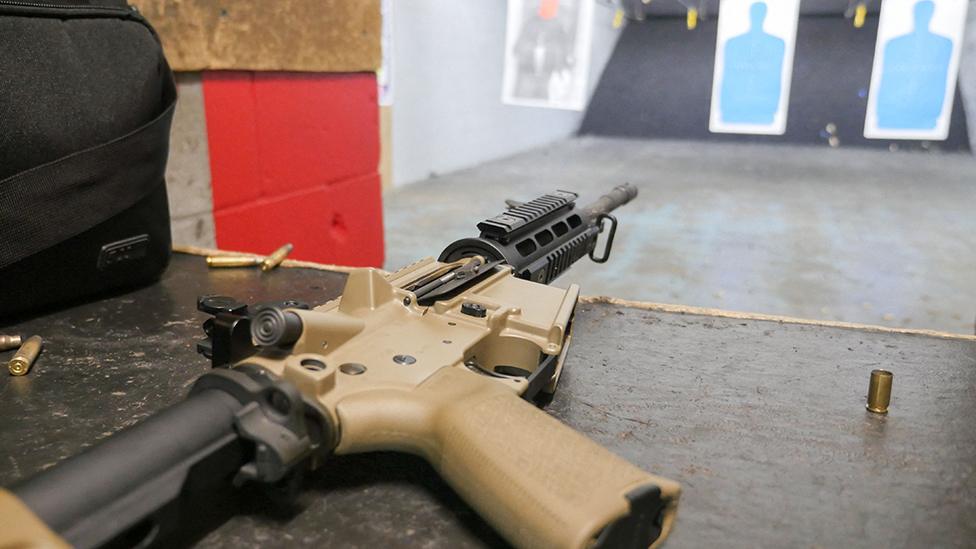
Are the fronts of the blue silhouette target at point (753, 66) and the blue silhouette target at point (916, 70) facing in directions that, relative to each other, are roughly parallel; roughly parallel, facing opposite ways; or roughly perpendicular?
roughly parallel

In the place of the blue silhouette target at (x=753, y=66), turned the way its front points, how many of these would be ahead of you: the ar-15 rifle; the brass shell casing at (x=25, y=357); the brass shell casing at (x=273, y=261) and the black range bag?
4

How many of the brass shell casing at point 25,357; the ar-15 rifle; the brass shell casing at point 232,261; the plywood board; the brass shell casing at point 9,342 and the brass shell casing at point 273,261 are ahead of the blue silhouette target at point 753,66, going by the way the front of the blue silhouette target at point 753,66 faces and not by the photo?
6

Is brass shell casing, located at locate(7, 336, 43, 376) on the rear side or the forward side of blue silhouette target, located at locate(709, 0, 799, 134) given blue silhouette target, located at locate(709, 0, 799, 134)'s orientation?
on the forward side

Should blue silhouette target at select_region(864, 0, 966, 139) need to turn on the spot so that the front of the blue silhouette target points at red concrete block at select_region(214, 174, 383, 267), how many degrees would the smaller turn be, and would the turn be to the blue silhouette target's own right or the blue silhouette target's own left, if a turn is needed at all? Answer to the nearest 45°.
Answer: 0° — it already faces it

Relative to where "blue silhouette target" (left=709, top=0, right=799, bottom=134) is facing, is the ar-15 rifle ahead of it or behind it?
ahead

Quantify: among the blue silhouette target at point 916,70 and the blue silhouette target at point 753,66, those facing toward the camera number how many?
2

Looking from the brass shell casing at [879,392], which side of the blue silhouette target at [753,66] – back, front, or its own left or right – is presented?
front

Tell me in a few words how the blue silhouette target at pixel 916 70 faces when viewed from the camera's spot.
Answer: facing the viewer

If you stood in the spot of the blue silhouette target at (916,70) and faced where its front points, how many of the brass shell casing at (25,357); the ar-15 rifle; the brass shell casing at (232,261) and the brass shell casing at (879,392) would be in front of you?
4

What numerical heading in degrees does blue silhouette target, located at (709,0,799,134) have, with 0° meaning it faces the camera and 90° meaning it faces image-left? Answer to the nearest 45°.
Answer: approximately 0°

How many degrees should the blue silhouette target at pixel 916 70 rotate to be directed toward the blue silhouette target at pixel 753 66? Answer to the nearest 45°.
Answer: approximately 90° to its right

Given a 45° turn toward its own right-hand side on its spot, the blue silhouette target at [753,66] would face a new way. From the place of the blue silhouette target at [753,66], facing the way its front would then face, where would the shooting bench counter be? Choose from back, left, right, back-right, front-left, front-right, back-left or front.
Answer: front-left

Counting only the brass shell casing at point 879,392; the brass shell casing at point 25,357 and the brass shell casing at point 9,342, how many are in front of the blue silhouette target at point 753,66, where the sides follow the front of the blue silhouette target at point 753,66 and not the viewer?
3

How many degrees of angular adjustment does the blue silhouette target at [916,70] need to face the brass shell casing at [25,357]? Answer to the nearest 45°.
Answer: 0° — it already faces it
